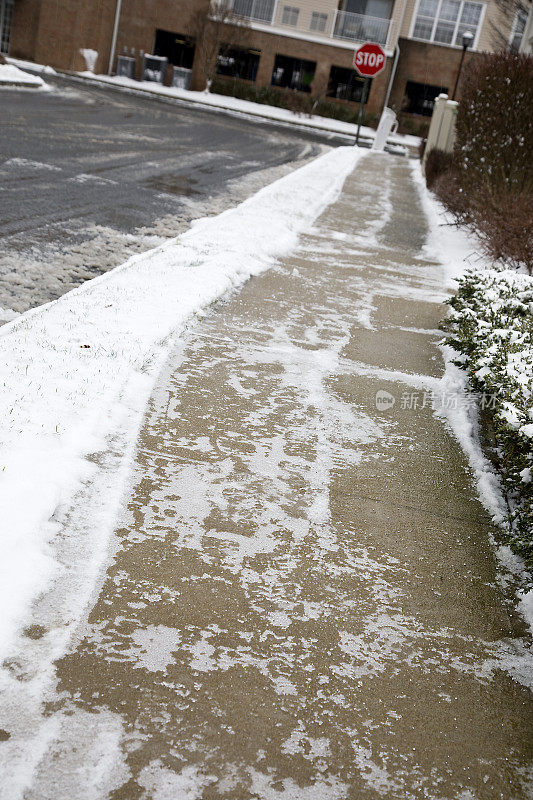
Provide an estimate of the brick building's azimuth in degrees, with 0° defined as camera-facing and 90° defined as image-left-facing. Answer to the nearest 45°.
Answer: approximately 0°

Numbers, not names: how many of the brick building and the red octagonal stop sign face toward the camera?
2

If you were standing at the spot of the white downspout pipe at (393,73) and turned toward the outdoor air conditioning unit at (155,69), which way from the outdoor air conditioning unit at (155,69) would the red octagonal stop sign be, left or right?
left

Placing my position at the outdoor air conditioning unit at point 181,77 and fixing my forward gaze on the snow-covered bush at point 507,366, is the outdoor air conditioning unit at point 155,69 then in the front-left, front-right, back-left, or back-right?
back-right

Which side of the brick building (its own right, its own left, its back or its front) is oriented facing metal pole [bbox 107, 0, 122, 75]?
right

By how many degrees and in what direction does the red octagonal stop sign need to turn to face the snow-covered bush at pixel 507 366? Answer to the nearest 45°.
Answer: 0° — it already faces it

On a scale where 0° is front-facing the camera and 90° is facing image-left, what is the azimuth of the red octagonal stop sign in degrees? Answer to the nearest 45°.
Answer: approximately 0°

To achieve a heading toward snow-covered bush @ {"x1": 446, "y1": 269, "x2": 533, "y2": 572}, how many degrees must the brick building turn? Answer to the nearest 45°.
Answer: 0° — it already faces it

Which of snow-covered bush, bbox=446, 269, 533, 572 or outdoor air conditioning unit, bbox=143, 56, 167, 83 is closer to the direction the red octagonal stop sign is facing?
the snow-covered bush

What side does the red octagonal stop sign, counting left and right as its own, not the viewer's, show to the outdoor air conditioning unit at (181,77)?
right
